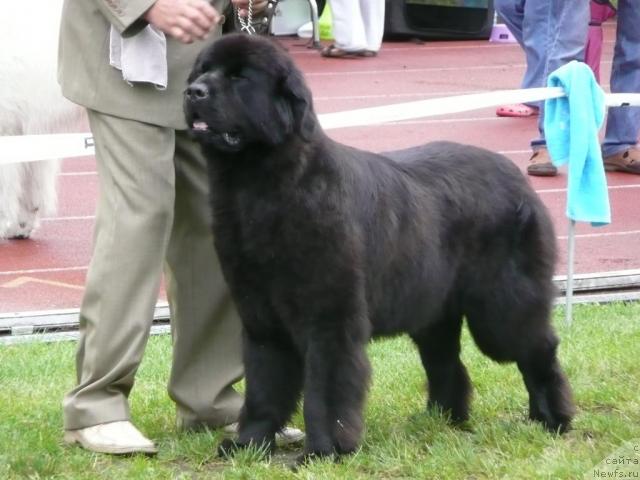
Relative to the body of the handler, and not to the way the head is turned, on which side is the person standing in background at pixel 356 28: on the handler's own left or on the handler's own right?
on the handler's own left

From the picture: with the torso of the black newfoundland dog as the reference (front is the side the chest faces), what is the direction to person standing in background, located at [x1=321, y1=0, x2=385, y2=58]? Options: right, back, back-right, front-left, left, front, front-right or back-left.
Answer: back-right

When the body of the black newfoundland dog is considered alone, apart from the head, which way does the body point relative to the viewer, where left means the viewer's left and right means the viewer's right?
facing the viewer and to the left of the viewer

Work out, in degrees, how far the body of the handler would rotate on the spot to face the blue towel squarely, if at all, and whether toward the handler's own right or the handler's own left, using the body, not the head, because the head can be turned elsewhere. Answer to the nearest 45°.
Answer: approximately 45° to the handler's own left

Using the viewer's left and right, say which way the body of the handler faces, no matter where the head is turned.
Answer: facing to the right of the viewer
